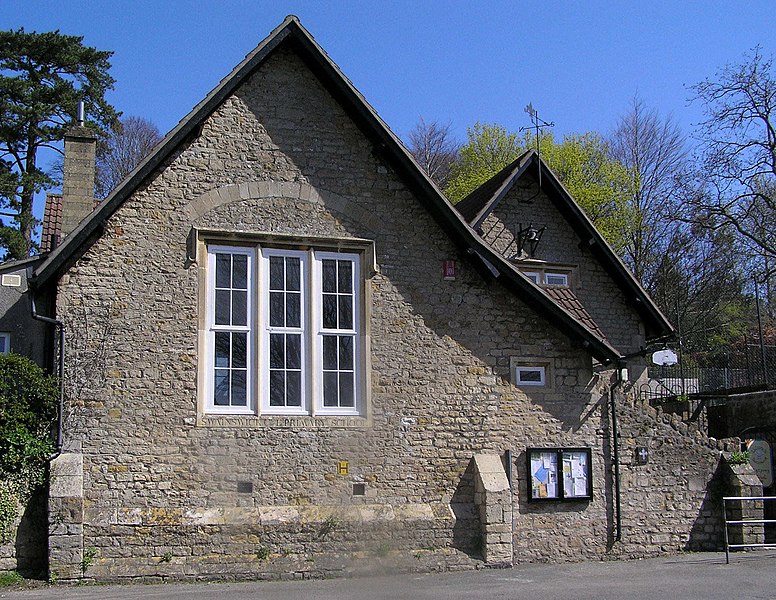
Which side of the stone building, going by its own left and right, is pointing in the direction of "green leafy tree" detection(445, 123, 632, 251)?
back

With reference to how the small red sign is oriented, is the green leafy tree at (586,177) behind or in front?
behind

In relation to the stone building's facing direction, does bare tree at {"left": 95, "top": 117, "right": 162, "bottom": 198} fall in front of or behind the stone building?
behind

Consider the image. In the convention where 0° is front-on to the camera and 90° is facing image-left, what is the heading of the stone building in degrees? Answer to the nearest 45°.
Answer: approximately 0°

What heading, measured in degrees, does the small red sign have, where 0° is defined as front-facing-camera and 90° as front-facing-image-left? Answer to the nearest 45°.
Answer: approximately 0°

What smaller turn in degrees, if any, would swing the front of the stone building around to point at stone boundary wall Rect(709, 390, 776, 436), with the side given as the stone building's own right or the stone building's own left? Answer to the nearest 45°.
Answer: approximately 135° to the stone building's own left
